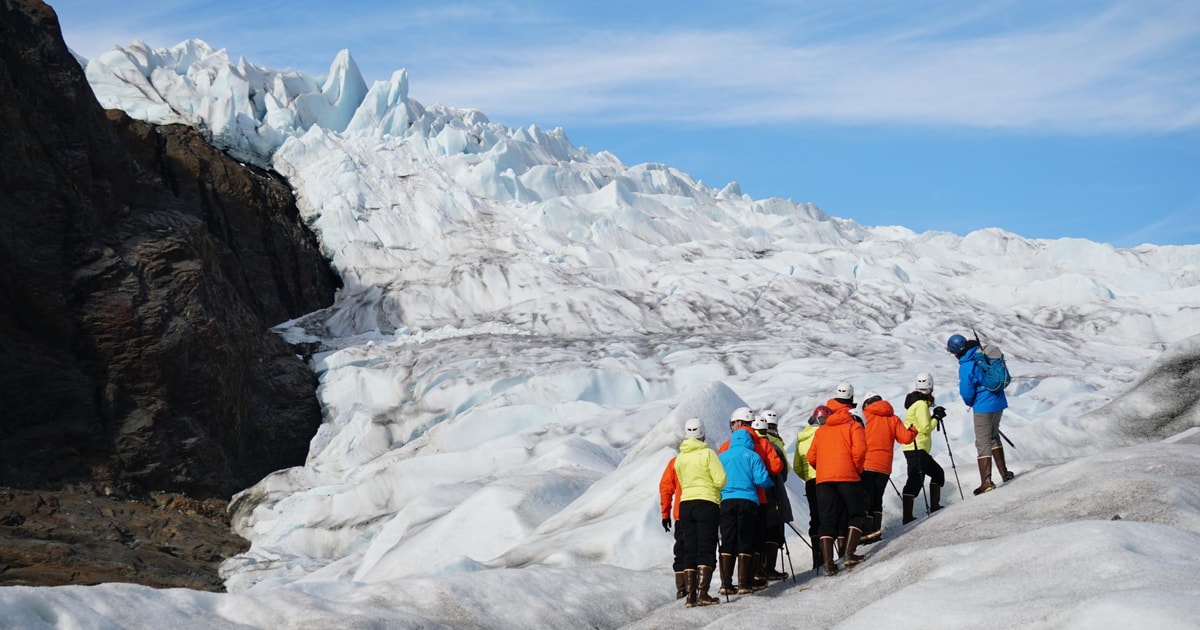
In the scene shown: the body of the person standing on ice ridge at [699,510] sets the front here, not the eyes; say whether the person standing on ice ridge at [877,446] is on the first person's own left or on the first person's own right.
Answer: on the first person's own right

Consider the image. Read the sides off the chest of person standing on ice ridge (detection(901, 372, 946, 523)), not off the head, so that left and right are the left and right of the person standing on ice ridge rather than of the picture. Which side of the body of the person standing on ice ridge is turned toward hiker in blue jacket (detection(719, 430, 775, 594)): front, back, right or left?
back

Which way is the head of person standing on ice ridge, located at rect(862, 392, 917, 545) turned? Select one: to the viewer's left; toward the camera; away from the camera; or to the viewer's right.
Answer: away from the camera

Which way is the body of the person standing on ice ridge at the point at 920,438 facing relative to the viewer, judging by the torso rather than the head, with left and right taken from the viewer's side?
facing away from the viewer and to the right of the viewer

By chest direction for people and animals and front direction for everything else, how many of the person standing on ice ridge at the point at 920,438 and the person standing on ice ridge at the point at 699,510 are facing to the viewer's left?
0

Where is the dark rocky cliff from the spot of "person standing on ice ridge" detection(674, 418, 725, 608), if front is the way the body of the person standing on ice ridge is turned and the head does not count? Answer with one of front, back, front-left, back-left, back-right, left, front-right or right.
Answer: front-left

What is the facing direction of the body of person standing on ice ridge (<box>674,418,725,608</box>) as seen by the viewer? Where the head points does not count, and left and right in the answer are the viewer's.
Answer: facing away from the viewer

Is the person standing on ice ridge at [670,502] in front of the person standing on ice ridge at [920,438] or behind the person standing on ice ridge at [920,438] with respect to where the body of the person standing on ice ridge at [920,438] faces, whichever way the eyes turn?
behind

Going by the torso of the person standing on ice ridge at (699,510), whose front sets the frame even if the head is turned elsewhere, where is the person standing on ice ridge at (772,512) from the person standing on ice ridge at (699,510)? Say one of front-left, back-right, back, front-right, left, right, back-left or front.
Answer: front-right
